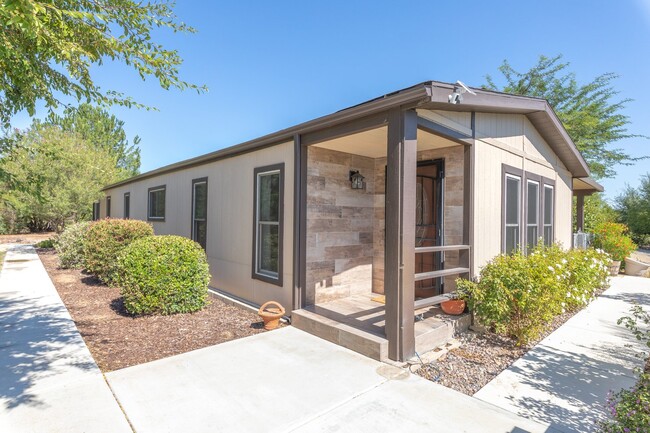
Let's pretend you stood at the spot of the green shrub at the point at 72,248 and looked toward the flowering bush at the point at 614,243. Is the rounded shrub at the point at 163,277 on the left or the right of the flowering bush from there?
right

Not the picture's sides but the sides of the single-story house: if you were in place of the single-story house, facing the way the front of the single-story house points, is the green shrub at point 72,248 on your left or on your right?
on your right

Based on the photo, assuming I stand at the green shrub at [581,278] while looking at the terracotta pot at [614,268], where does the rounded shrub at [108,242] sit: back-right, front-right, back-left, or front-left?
back-left

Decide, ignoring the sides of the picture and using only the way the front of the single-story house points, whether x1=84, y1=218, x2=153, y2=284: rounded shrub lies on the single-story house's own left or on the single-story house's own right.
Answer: on the single-story house's own right

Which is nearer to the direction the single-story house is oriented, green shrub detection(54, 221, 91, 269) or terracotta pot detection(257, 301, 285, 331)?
the terracotta pot

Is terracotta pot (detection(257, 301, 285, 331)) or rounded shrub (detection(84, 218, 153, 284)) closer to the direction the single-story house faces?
the terracotta pot

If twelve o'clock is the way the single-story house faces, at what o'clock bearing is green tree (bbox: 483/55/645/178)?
The green tree is roughly at 6 o'clock from the single-story house.
